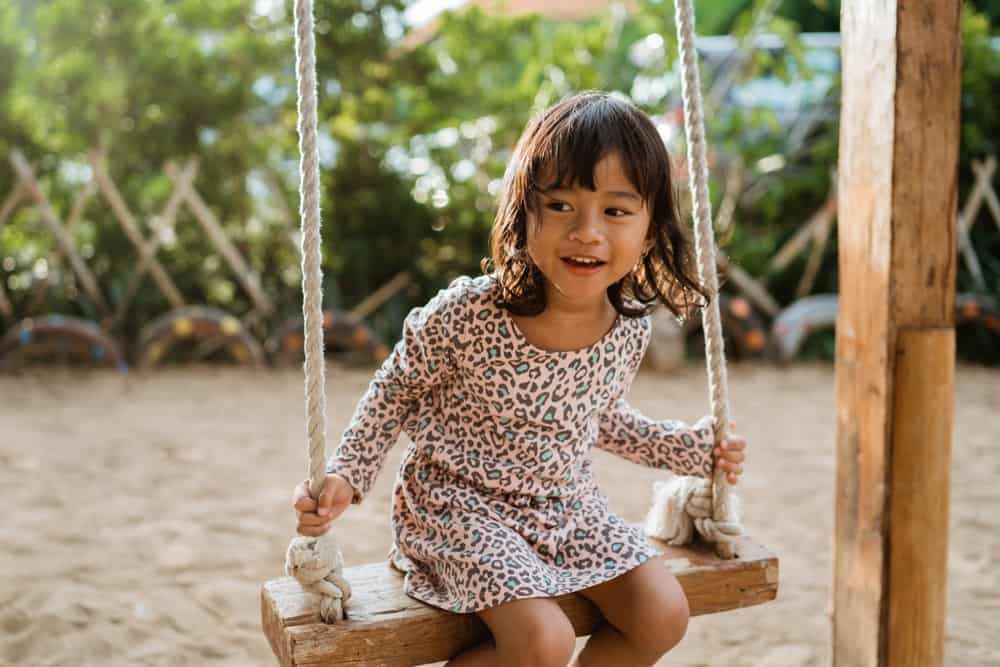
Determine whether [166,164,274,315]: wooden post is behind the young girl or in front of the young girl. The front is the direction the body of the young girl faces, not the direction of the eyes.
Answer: behind

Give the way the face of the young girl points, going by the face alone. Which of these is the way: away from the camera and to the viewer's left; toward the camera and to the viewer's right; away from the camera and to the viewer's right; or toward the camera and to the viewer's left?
toward the camera and to the viewer's right

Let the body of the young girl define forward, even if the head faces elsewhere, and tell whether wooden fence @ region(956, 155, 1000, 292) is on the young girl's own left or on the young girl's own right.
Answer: on the young girl's own left

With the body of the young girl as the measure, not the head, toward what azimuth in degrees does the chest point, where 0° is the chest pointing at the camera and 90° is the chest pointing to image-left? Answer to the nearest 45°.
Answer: approximately 315°

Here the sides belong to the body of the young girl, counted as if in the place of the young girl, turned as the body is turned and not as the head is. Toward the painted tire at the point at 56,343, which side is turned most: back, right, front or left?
back

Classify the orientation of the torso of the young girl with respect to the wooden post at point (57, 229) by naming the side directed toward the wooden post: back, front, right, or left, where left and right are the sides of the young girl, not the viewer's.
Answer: back

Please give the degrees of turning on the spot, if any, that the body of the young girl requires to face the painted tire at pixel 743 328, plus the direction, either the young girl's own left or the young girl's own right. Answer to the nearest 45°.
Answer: approximately 135° to the young girl's own left
